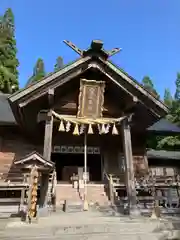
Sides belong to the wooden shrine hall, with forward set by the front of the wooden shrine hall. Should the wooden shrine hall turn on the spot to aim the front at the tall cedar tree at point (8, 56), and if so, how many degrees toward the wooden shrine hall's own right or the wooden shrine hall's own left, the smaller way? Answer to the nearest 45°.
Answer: approximately 135° to the wooden shrine hall's own right

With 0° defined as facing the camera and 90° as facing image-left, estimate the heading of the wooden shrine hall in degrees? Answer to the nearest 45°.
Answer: approximately 0°
